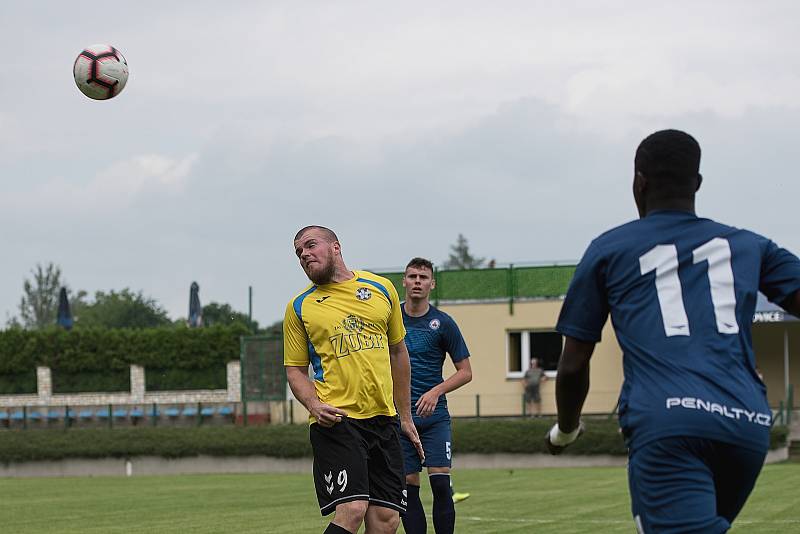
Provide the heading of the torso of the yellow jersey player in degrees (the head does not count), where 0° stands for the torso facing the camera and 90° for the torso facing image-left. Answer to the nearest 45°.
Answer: approximately 0°

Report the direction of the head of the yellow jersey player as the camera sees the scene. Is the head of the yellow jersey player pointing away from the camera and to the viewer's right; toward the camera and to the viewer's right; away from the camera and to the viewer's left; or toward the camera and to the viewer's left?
toward the camera and to the viewer's left

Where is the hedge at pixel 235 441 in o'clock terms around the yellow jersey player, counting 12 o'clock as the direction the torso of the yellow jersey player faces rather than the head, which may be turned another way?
The hedge is roughly at 6 o'clock from the yellow jersey player.
